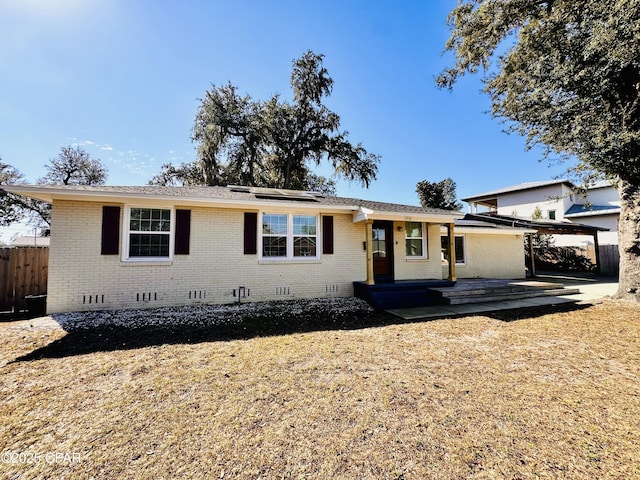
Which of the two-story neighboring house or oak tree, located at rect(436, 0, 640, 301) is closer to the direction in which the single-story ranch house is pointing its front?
the oak tree

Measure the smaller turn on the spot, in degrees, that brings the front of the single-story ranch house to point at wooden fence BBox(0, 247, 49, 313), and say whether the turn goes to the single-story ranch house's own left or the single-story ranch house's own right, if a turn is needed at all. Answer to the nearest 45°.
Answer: approximately 135° to the single-story ranch house's own right

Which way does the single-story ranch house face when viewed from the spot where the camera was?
facing the viewer and to the right of the viewer

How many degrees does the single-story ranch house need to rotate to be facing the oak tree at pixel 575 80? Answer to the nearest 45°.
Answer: approximately 45° to its left

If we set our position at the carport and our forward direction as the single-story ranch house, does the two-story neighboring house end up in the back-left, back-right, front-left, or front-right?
back-right

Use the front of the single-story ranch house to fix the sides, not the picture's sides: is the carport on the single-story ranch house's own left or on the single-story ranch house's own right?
on the single-story ranch house's own left

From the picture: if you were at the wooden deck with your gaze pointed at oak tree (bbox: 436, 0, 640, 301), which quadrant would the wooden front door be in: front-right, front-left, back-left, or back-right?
back-left

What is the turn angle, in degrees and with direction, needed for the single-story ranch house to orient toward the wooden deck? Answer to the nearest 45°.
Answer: approximately 45° to its left
